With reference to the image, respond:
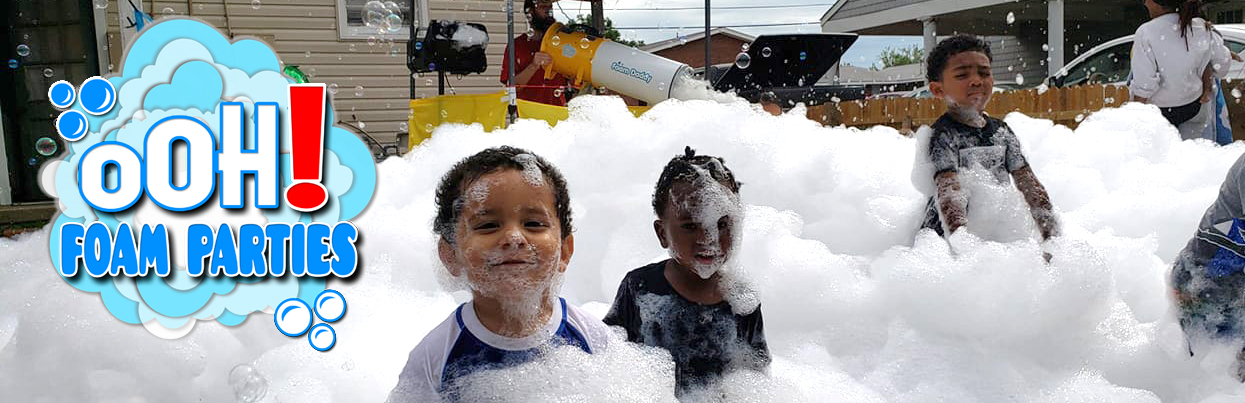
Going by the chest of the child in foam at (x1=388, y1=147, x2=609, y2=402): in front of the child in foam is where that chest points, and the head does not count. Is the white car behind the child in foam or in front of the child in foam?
behind

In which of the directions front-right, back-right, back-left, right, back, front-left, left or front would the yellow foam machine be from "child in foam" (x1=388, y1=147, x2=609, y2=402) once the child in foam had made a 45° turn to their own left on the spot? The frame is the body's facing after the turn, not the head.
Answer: back-left

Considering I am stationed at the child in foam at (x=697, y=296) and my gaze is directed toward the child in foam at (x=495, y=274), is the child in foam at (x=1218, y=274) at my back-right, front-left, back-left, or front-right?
back-left

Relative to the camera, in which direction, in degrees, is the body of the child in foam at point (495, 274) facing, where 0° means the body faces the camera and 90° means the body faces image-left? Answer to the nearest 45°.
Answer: approximately 0°
